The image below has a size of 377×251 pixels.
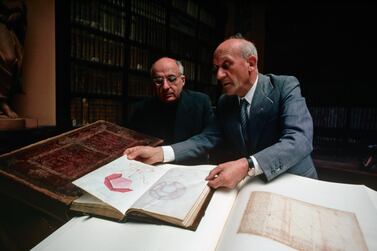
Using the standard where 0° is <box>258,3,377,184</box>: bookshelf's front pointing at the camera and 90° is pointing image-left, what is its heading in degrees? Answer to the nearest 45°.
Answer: approximately 0°

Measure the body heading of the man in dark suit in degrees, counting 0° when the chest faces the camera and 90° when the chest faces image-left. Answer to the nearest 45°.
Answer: approximately 0°

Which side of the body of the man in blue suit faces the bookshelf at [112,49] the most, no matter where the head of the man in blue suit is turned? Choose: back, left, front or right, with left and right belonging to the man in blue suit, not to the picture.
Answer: right

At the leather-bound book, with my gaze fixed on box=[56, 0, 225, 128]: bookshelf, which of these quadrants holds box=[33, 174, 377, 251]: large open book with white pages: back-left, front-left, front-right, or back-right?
back-right

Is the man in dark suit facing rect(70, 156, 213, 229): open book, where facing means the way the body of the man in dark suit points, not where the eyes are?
yes

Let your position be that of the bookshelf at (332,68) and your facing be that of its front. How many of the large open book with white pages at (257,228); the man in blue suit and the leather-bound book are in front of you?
3

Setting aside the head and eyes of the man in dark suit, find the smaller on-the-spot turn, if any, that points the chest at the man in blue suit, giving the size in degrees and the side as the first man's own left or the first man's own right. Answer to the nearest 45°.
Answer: approximately 45° to the first man's own left

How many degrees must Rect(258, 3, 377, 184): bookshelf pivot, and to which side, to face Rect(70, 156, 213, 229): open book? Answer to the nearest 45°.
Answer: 0° — it already faces it

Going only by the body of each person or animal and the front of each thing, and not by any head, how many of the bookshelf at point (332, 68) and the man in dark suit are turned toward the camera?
2

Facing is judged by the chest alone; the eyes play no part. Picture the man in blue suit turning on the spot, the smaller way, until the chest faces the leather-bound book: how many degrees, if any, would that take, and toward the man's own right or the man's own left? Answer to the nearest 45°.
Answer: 0° — they already face it
